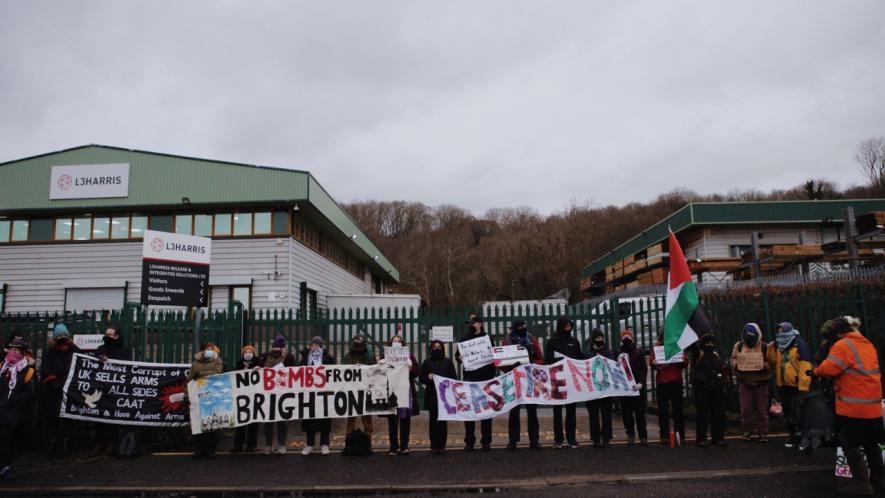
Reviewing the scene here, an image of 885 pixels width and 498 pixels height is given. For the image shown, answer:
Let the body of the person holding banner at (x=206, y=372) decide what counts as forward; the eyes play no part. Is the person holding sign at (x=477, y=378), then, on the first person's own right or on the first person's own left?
on the first person's own left

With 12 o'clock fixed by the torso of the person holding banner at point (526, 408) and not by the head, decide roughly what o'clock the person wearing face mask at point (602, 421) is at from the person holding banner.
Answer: The person wearing face mask is roughly at 9 o'clock from the person holding banner.

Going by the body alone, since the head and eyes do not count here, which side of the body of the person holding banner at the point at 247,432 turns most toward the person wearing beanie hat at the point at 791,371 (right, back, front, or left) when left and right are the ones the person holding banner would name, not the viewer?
left

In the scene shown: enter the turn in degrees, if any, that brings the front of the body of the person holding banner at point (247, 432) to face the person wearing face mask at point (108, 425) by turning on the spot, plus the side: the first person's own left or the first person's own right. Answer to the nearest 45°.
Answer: approximately 90° to the first person's own right

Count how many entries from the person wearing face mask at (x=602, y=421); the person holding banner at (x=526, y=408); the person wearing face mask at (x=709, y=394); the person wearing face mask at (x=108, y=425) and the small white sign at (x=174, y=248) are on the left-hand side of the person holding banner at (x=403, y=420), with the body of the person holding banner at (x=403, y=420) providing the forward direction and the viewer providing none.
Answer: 3

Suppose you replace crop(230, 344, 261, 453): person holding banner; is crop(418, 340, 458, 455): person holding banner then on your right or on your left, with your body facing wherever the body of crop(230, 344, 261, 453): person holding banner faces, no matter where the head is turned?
on your left

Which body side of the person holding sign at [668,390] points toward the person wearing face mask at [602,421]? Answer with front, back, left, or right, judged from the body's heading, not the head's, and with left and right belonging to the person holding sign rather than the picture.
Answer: right
